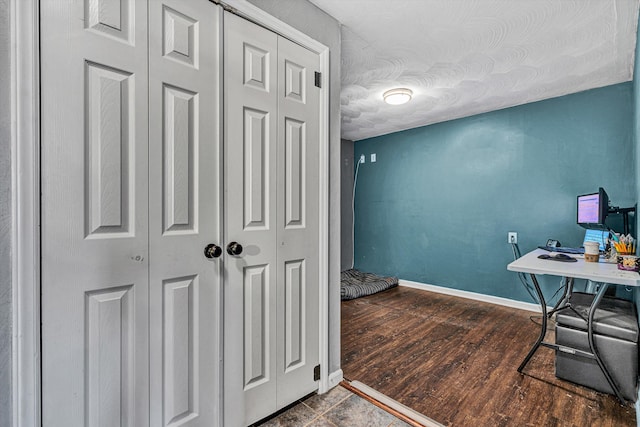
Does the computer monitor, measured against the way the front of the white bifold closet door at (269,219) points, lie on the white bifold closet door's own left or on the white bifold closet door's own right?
on the white bifold closet door's own left

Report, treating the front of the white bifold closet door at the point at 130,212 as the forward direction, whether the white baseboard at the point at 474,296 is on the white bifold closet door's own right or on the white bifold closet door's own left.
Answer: on the white bifold closet door's own left

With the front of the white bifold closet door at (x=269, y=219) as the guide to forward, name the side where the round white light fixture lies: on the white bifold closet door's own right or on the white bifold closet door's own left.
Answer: on the white bifold closet door's own left

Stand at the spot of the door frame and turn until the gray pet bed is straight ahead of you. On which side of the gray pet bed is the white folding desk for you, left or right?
right

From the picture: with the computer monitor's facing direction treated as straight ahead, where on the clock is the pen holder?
The pen holder is roughly at 10 o'clock from the computer monitor.

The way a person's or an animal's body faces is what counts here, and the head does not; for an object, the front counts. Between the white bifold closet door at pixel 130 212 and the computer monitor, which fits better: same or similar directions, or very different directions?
very different directions

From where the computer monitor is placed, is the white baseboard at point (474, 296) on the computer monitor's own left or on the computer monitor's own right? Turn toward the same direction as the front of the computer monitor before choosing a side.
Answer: on the computer monitor's own right

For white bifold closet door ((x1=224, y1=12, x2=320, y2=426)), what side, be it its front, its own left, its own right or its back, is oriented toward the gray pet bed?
left

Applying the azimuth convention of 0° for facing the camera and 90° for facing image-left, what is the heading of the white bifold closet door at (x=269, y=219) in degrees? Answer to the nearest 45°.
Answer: approximately 315°

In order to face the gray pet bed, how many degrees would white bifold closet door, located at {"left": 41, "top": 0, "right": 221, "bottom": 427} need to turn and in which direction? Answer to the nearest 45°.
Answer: approximately 90° to its left

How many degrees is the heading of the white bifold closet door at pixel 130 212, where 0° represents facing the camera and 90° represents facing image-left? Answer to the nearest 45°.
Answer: approximately 315°
